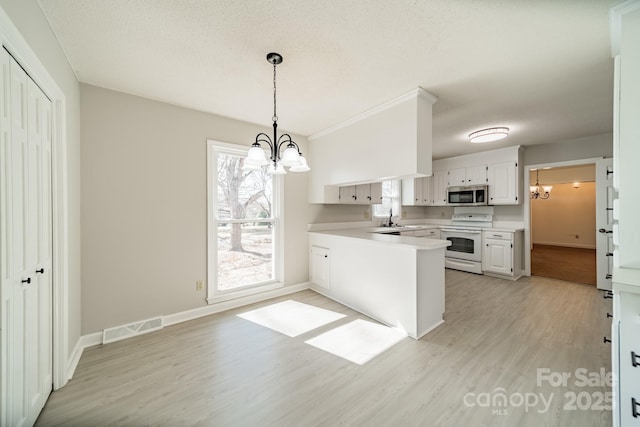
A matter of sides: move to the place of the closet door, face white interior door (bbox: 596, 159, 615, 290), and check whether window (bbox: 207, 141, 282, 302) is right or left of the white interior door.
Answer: left

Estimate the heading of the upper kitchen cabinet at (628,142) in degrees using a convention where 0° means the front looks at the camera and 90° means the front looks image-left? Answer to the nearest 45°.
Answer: approximately 90°

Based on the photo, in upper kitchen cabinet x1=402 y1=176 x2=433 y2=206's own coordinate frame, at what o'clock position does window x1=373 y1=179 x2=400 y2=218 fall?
The window is roughly at 3 o'clock from the upper kitchen cabinet.

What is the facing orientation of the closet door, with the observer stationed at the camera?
facing to the right of the viewer

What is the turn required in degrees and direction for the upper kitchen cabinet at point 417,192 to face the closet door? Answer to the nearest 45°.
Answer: approximately 45° to its right

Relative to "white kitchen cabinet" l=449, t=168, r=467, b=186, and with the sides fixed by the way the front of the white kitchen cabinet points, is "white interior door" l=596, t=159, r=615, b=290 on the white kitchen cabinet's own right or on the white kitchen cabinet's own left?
on the white kitchen cabinet's own left
